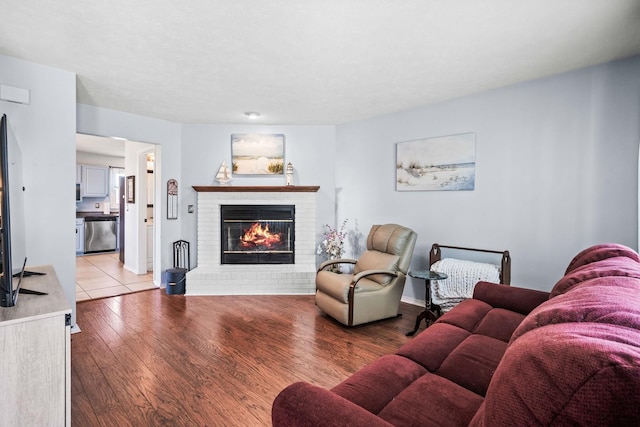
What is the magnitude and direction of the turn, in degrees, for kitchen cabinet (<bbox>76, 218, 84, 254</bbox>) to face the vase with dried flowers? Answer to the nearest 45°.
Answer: approximately 45° to its left

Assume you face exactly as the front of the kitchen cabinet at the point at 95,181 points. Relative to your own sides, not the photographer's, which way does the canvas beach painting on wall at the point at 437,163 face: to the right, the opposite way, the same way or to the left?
to the right

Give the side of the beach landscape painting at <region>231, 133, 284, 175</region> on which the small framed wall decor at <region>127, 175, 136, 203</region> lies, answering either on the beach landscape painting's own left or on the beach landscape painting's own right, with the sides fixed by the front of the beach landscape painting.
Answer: on the beach landscape painting's own right

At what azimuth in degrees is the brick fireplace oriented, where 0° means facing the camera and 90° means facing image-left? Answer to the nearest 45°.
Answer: approximately 0°

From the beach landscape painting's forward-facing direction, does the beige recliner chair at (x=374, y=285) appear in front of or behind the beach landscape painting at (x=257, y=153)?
in front

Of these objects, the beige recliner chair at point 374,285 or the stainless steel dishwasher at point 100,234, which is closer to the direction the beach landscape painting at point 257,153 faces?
the beige recliner chair

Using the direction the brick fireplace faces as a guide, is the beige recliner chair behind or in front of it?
in front

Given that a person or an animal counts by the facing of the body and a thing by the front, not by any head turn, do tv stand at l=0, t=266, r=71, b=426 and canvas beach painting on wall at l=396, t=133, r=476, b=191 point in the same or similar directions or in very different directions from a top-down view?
very different directions

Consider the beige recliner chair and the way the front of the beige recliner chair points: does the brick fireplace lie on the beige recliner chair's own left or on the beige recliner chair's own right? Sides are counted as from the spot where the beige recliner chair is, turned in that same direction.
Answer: on the beige recliner chair's own right

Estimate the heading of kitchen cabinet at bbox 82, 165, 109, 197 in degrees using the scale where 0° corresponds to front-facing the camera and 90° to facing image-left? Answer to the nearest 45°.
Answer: approximately 0°
